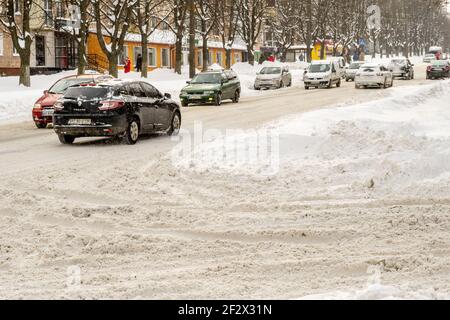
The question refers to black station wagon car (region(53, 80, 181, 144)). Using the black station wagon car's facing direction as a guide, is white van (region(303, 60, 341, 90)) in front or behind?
in front

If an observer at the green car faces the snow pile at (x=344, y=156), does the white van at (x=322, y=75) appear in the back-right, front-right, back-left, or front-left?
back-left

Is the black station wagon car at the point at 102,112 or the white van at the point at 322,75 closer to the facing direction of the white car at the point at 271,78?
the black station wagon car

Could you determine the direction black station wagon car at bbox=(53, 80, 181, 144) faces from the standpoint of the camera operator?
facing away from the viewer and to the right of the viewer

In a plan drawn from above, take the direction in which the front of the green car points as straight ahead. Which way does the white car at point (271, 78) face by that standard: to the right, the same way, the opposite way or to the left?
the same way

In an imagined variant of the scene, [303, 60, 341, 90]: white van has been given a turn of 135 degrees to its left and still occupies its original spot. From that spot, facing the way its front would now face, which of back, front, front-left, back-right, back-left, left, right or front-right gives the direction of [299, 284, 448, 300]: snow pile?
right

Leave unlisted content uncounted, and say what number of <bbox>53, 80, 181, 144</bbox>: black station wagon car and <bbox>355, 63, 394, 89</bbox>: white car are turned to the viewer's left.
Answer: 0

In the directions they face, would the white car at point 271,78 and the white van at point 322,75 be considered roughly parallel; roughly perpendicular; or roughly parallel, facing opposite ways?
roughly parallel

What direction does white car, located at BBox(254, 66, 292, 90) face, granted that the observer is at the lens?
facing the viewer and to the left of the viewer

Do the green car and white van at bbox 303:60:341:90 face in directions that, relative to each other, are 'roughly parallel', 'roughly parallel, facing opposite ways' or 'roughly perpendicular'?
roughly parallel

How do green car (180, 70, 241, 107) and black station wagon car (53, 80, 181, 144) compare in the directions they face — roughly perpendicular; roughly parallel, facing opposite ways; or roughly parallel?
roughly parallel, facing opposite ways
